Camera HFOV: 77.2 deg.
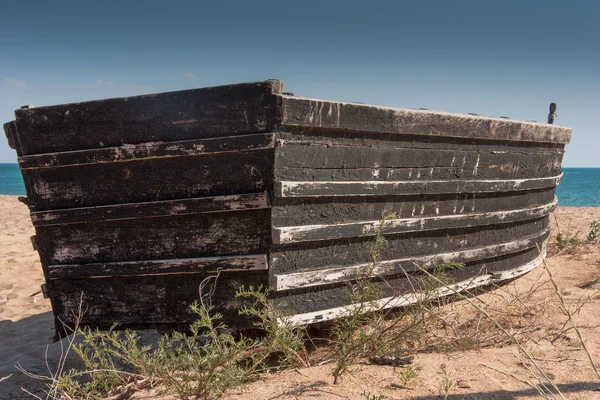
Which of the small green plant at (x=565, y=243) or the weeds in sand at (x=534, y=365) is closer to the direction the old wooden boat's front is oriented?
the small green plant

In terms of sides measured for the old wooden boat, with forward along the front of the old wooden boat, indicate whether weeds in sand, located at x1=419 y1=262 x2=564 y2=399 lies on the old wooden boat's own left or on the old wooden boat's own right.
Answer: on the old wooden boat's own right

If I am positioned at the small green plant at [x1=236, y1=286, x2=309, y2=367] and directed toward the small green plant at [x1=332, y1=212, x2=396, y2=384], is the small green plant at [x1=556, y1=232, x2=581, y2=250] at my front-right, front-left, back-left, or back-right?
front-left

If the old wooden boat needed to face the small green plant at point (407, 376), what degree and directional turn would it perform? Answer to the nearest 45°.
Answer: approximately 90° to its right

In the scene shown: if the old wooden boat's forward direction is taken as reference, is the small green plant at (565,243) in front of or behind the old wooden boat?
in front

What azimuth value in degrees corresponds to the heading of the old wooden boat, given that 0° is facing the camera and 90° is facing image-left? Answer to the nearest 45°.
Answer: approximately 225°
